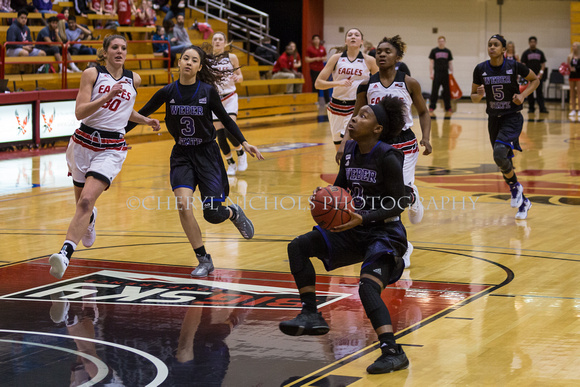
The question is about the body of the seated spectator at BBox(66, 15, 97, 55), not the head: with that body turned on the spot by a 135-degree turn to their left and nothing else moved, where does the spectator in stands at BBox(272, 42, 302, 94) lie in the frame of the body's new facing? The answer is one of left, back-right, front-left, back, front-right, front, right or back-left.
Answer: front-right

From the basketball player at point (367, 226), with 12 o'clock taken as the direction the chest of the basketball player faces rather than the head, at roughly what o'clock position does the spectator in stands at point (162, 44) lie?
The spectator in stands is roughly at 4 o'clock from the basketball player.

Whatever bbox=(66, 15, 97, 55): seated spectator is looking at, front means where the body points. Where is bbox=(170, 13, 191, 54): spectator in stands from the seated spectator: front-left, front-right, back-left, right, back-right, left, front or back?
left

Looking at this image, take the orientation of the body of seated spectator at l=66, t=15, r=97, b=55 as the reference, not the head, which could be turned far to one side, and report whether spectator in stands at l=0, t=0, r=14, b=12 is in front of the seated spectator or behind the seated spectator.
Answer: behind

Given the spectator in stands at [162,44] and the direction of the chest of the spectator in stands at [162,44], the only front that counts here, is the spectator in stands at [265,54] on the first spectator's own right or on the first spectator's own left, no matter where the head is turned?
on the first spectator's own left

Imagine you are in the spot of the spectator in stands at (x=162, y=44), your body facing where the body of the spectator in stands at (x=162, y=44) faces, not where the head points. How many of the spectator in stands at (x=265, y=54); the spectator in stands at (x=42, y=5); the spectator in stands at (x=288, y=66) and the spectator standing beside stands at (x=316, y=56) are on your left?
3

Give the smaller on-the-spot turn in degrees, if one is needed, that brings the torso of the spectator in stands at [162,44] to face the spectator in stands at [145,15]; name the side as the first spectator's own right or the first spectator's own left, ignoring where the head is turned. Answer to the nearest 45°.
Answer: approximately 180°

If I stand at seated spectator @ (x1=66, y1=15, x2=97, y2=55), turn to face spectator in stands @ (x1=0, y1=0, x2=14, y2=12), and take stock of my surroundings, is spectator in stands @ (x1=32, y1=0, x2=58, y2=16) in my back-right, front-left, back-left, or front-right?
front-right

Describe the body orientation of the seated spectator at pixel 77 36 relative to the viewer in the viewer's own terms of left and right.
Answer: facing the viewer and to the right of the viewer

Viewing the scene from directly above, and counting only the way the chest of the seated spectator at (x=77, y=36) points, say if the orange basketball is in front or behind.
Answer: in front

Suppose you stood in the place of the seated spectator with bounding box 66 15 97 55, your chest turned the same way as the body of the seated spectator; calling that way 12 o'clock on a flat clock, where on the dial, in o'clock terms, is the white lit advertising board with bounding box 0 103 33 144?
The white lit advertising board is roughly at 2 o'clock from the seated spectator.

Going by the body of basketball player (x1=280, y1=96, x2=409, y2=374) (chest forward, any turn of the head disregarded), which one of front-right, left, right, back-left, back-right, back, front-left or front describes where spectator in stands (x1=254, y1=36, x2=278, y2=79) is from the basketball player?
back-right

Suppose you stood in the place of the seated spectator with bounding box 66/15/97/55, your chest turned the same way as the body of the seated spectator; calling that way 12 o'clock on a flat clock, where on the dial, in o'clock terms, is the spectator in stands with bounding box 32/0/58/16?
The spectator in stands is roughly at 6 o'clock from the seated spectator.

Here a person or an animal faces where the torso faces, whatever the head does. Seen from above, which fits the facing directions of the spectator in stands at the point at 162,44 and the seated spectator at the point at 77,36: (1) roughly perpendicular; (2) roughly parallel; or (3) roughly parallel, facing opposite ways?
roughly parallel

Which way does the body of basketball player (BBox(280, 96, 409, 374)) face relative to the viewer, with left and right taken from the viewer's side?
facing the viewer and to the left of the viewer

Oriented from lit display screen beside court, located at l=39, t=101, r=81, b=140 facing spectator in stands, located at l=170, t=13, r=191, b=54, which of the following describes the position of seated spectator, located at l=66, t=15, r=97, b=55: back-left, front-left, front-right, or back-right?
front-left

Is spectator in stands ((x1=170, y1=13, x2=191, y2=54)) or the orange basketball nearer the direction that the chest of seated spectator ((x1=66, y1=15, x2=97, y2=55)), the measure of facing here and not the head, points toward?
the orange basketball
